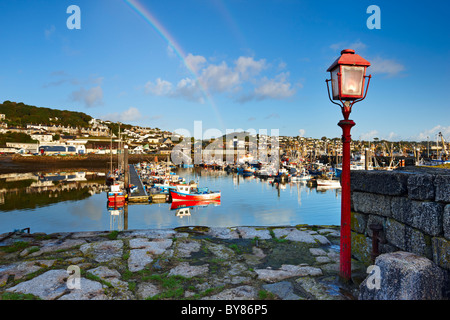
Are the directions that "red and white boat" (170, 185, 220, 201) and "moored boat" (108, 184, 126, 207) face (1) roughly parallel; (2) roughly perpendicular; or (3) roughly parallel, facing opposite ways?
roughly perpendicular
